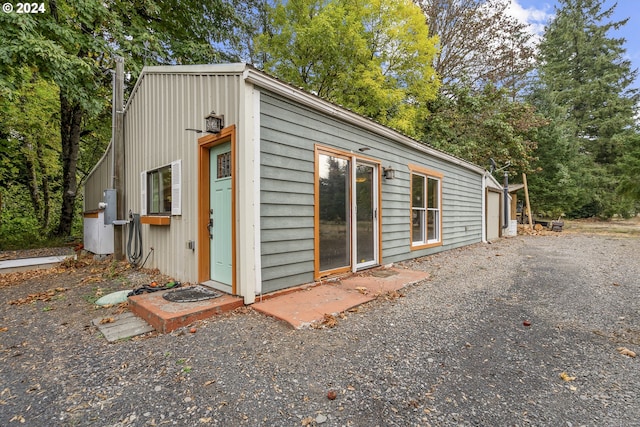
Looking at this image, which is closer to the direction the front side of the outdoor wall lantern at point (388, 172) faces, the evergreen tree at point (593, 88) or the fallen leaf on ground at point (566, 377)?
the fallen leaf on ground

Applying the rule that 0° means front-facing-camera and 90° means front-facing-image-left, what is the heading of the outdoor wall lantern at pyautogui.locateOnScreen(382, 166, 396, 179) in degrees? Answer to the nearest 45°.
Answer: approximately 315°
